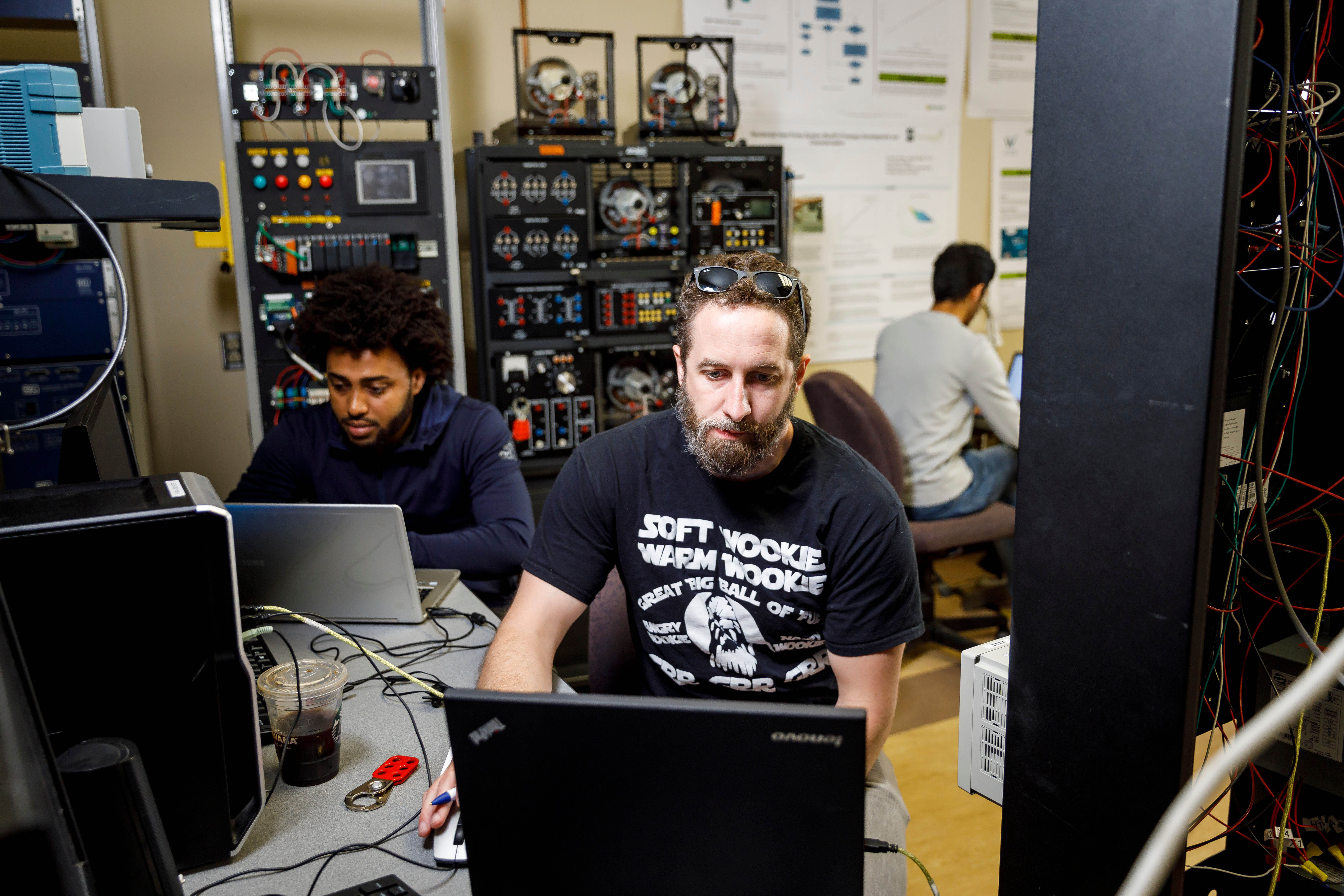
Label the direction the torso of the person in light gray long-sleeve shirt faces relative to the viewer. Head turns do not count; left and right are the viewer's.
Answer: facing away from the viewer and to the right of the viewer

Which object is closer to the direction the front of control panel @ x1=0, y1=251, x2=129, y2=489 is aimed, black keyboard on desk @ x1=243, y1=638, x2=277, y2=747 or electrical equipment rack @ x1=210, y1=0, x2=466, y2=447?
the black keyboard on desk

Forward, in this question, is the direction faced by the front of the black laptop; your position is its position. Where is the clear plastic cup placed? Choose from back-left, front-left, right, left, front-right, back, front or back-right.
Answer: front-left

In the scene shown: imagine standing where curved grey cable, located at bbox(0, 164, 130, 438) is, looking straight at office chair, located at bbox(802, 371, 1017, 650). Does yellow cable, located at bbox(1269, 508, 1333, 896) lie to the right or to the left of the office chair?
right

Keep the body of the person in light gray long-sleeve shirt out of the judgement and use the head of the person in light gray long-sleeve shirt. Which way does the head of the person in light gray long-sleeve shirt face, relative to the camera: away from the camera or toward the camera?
away from the camera

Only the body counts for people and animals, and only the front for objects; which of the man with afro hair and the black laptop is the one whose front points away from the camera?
the black laptop

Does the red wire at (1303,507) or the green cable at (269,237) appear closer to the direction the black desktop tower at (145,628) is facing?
the red wire

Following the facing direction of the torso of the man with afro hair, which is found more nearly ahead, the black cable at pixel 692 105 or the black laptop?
the black laptop

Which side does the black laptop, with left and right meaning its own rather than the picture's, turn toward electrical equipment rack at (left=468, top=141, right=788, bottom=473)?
front

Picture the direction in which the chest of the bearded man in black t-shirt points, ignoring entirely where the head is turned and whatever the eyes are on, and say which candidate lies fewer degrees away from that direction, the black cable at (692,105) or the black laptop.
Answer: the black laptop

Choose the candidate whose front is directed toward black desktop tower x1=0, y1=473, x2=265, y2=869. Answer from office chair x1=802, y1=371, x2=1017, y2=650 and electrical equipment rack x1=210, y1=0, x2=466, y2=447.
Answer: the electrical equipment rack

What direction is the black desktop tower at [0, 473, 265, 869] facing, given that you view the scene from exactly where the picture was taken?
facing to the right of the viewer
